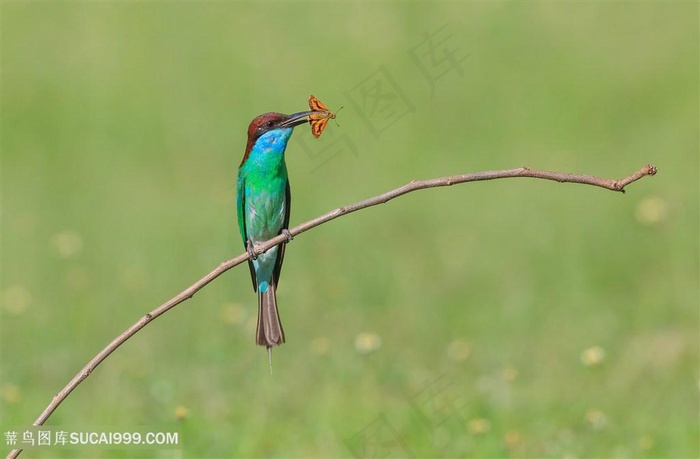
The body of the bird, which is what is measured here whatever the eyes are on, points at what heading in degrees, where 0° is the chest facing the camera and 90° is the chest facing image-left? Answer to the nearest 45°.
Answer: approximately 315°
